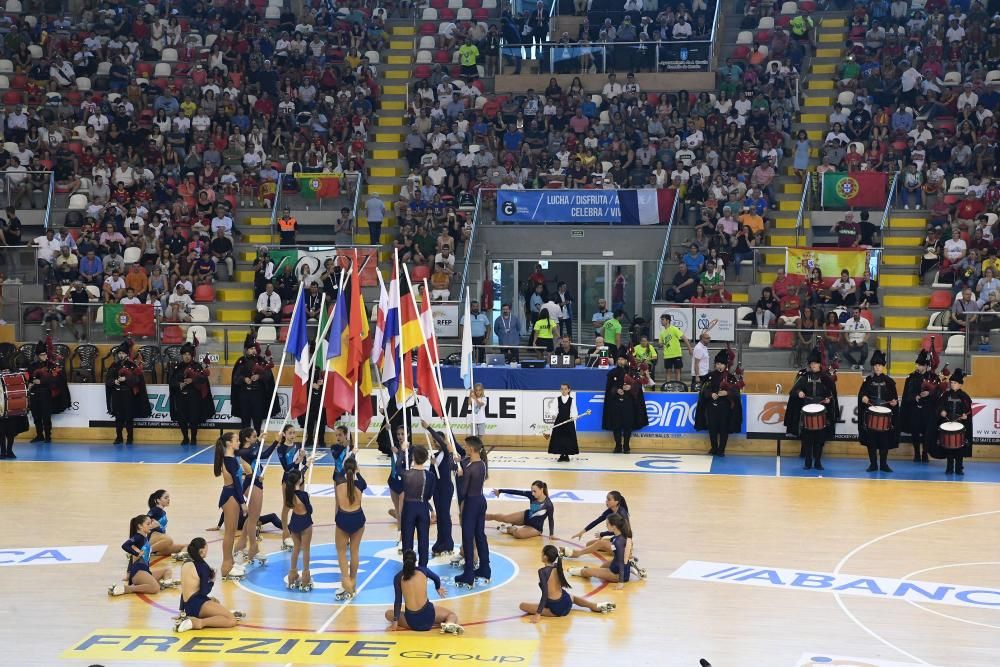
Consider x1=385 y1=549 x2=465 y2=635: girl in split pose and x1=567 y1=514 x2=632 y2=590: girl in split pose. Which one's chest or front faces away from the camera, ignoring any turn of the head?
x1=385 y1=549 x2=465 y2=635: girl in split pose

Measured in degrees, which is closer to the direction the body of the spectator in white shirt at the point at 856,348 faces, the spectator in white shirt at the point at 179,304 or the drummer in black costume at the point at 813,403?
the drummer in black costume

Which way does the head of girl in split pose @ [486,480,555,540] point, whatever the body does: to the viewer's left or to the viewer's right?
to the viewer's left

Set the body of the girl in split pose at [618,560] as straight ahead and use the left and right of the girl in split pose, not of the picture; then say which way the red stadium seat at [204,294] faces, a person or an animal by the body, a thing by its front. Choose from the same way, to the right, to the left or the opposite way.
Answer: to the left

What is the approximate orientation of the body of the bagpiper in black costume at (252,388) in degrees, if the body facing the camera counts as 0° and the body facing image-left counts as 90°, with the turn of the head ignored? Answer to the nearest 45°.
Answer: approximately 0°

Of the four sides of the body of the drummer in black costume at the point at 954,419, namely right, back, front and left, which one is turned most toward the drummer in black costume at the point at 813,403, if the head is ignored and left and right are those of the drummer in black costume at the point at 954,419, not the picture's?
right

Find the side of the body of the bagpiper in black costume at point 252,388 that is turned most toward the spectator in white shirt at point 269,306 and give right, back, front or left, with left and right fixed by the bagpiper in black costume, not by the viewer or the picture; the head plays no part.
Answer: back

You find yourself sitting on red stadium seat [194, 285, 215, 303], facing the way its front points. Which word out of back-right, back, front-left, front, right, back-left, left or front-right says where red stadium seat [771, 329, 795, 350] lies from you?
front-left
